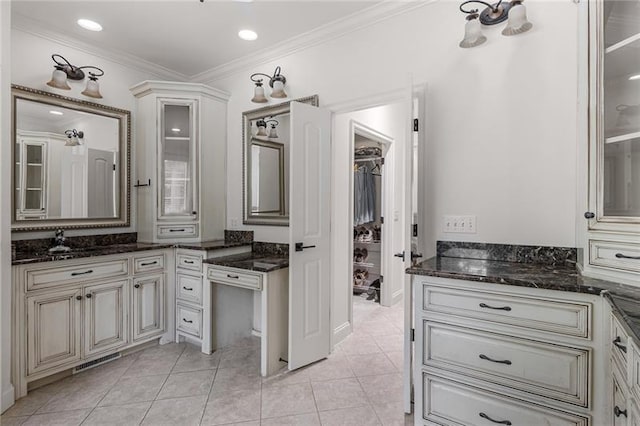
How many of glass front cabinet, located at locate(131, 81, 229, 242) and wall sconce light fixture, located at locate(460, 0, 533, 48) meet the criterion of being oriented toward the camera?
2

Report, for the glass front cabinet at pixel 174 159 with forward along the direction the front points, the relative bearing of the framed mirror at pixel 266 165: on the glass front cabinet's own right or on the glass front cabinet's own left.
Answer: on the glass front cabinet's own left

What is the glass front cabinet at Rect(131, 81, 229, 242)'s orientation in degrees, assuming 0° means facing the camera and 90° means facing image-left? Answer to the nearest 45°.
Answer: approximately 0°

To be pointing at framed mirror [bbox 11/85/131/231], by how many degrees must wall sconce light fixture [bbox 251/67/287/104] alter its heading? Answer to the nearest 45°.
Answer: approximately 45° to its right

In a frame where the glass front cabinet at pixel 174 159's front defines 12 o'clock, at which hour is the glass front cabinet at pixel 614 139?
the glass front cabinet at pixel 614 139 is roughly at 11 o'clock from the glass front cabinet at pixel 174 159.

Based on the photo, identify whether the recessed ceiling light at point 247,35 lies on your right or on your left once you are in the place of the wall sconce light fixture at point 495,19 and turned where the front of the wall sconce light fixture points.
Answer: on your right
